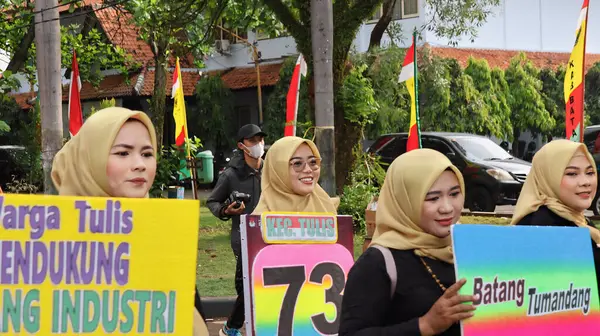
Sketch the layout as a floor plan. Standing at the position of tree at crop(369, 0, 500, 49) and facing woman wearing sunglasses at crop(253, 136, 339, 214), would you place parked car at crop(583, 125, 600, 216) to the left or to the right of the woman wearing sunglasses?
left

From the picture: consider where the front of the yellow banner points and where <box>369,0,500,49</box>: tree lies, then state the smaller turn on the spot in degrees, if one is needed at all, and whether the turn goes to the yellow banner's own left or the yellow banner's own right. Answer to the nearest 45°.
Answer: approximately 135° to the yellow banner's own left
